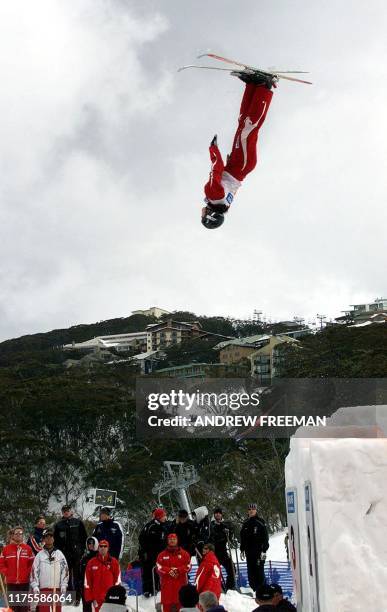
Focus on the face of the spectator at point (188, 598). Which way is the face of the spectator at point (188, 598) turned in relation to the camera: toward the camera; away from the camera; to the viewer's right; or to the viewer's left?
away from the camera

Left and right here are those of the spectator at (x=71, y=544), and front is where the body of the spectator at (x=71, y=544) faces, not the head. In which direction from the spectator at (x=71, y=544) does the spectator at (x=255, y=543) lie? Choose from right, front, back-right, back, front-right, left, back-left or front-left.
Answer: left

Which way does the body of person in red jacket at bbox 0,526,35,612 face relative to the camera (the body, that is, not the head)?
toward the camera

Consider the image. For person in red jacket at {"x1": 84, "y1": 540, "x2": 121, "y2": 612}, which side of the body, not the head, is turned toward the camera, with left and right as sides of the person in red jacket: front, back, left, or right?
front

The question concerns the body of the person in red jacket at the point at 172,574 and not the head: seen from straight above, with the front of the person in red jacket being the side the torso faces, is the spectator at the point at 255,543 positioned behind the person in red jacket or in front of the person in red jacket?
behind

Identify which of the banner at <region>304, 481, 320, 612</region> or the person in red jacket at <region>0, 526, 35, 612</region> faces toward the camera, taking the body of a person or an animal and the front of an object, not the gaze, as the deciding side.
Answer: the person in red jacket

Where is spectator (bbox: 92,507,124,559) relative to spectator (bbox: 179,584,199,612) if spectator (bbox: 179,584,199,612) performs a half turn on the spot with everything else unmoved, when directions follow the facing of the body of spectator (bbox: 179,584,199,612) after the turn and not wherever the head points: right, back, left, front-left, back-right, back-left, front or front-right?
back

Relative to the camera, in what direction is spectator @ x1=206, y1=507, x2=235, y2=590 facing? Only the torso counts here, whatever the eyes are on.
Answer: toward the camera

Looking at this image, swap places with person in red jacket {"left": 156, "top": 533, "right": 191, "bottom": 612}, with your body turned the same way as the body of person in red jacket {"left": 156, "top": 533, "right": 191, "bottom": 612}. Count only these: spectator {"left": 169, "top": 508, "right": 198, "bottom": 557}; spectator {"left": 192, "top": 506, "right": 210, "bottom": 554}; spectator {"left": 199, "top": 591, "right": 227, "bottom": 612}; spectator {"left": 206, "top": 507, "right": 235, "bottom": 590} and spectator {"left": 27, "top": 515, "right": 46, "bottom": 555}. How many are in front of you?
1

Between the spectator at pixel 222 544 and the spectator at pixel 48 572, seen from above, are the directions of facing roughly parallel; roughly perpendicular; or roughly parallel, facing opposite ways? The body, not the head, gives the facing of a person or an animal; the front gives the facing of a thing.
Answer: roughly parallel

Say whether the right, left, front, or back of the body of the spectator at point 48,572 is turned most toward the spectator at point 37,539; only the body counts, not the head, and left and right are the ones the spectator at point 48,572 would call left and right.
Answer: back

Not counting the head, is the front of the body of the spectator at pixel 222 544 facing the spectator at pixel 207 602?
yes

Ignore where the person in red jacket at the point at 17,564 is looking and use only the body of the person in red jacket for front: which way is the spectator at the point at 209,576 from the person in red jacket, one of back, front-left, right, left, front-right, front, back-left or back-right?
front-left

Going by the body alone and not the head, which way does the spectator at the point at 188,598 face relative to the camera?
away from the camera

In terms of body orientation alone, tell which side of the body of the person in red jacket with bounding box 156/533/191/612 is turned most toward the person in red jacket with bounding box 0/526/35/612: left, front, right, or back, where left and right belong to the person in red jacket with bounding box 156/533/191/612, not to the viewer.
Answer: right

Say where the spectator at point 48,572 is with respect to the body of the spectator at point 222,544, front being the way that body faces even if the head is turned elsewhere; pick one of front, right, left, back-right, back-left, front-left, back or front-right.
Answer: front-right

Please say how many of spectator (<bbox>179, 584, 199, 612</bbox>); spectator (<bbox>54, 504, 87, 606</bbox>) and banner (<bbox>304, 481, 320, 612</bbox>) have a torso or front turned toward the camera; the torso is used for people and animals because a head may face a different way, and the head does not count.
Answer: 1
